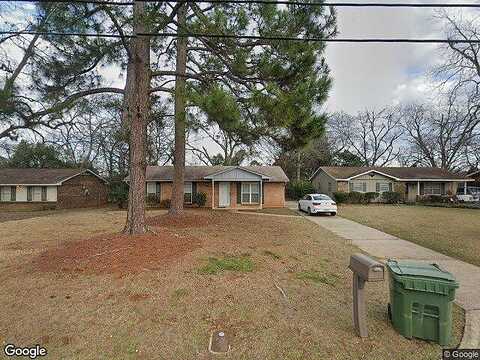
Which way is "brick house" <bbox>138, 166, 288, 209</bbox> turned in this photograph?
toward the camera

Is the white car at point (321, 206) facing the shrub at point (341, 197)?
no

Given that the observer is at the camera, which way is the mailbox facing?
facing the viewer and to the right of the viewer

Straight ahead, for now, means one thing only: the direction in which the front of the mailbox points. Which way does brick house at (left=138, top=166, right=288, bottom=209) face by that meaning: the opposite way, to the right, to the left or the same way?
the same way

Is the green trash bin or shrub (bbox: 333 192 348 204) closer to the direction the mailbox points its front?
the green trash bin

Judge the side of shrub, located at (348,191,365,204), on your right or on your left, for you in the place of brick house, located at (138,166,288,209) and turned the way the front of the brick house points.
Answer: on your left

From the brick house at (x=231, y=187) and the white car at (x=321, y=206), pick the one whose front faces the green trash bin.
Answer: the brick house

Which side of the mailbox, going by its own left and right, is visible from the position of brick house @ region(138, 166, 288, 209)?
back

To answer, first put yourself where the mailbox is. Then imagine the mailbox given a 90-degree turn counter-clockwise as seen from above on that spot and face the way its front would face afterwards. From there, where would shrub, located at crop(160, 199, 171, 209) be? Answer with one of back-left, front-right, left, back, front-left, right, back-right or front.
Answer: left

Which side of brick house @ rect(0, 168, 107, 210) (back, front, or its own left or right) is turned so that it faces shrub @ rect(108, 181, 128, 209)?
left

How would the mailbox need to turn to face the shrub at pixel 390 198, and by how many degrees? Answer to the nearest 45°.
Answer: approximately 135° to its left
